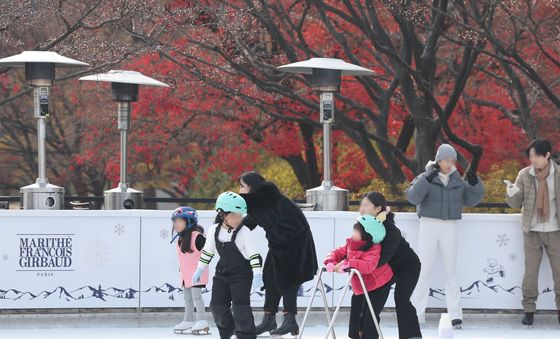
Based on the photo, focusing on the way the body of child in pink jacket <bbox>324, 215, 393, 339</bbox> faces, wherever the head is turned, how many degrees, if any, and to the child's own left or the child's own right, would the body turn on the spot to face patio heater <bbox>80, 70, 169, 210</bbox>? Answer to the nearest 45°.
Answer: approximately 90° to the child's own right

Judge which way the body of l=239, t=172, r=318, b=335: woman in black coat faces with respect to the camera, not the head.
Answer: to the viewer's left

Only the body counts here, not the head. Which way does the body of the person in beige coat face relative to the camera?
toward the camera

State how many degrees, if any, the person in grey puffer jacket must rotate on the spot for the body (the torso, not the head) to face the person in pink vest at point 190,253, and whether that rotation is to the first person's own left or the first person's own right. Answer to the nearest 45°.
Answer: approximately 90° to the first person's own right

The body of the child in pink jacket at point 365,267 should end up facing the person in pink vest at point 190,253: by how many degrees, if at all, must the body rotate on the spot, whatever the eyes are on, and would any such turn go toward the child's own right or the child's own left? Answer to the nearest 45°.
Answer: approximately 90° to the child's own right

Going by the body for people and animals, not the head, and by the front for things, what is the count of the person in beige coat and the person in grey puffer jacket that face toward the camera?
2

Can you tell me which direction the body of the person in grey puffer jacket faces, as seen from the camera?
toward the camera

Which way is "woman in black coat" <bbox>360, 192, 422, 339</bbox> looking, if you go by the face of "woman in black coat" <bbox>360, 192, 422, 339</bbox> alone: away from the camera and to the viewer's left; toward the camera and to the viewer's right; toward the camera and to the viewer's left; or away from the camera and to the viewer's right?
toward the camera and to the viewer's left

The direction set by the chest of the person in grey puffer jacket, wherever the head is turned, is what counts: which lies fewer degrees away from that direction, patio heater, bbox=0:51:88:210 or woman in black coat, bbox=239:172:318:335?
the woman in black coat

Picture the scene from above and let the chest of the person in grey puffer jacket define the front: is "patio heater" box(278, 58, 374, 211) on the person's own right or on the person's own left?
on the person's own right

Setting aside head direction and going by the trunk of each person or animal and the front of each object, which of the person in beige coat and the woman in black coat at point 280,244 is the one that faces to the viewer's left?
the woman in black coat

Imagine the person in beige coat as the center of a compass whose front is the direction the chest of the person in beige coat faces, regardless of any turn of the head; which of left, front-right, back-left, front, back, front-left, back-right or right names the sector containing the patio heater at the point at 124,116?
right

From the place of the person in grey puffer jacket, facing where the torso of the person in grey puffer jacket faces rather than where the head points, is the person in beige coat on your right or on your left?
on your left
